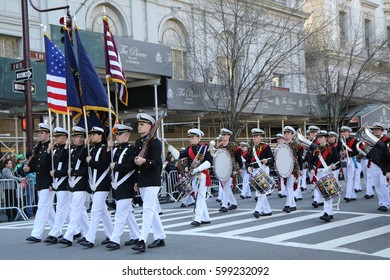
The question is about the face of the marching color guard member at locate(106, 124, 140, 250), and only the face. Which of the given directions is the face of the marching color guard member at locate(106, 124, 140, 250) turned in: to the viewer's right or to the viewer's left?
to the viewer's left

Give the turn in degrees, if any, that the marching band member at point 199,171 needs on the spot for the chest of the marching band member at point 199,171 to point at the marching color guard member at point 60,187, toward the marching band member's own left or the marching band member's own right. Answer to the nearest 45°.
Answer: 0° — they already face them

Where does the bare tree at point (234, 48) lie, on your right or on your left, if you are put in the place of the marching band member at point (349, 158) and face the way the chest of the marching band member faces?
on your right

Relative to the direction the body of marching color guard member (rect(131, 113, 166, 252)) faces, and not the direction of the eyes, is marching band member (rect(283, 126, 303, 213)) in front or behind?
behind

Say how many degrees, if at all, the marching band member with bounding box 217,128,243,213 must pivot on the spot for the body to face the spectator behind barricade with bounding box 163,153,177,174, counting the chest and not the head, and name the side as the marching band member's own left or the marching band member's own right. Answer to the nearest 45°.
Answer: approximately 90° to the marching band member's own right

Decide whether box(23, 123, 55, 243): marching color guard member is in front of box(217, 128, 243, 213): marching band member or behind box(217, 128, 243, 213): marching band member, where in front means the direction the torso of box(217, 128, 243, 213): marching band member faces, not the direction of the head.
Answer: in front

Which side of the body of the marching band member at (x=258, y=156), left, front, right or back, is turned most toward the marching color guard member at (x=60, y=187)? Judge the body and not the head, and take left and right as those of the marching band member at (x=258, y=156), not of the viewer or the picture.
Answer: front

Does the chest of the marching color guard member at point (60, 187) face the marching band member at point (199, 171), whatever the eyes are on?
no

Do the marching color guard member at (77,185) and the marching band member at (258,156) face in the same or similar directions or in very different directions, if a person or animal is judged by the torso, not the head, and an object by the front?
same or similar directions

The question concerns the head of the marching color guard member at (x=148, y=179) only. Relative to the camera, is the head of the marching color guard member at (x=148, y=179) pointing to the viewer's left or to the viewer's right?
to the viewer's left

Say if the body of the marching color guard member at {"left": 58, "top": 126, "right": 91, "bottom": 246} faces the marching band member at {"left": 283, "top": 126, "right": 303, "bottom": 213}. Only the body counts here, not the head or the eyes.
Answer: no

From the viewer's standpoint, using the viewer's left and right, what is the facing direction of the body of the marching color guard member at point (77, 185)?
facing the viewer and to the left of the viewer

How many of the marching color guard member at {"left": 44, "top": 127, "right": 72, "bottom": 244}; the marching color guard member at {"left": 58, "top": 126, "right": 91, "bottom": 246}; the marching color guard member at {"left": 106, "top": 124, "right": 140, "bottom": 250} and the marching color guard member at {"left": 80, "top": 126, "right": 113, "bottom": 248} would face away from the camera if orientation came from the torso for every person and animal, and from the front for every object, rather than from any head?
0

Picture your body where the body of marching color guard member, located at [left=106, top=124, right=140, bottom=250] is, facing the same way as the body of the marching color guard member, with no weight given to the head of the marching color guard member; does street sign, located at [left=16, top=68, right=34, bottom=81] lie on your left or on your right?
on your right

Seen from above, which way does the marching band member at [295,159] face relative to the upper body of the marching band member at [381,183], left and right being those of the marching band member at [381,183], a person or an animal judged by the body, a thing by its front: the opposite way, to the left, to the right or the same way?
the same way
